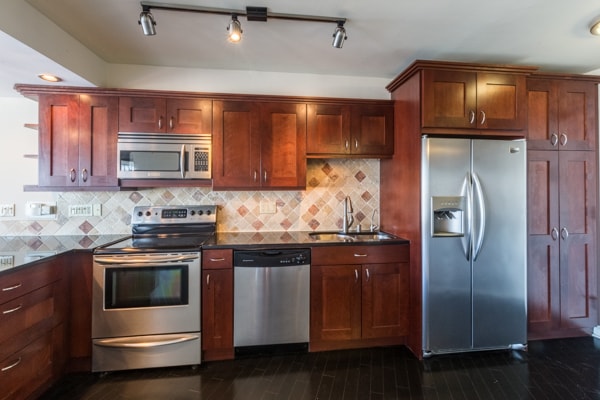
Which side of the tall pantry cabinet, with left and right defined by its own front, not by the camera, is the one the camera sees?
front

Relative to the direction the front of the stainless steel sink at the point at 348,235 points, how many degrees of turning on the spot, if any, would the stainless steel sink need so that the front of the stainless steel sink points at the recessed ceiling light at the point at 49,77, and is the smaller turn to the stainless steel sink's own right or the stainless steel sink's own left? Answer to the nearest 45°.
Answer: approximately 45° to the stainless steel sink's own right

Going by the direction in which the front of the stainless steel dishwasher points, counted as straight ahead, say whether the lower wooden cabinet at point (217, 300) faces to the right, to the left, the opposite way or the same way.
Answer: the same way

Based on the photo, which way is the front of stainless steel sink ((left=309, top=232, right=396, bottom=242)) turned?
toward the camera

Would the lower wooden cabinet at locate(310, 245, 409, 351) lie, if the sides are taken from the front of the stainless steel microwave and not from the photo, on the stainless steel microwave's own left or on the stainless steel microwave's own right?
on the stainless steel microwave's own left

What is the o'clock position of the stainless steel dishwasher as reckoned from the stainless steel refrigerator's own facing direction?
The stainless steel dishwasher is roughly at 2 o'clock from the stainless steel refrigerator.

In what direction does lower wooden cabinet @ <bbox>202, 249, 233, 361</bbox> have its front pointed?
toward the camera

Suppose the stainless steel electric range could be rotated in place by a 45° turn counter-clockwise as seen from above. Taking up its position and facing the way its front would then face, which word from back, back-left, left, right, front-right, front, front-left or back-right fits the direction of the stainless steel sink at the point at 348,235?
front-left

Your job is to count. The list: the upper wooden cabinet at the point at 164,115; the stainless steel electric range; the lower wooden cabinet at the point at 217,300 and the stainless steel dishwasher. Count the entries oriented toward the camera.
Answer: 4
